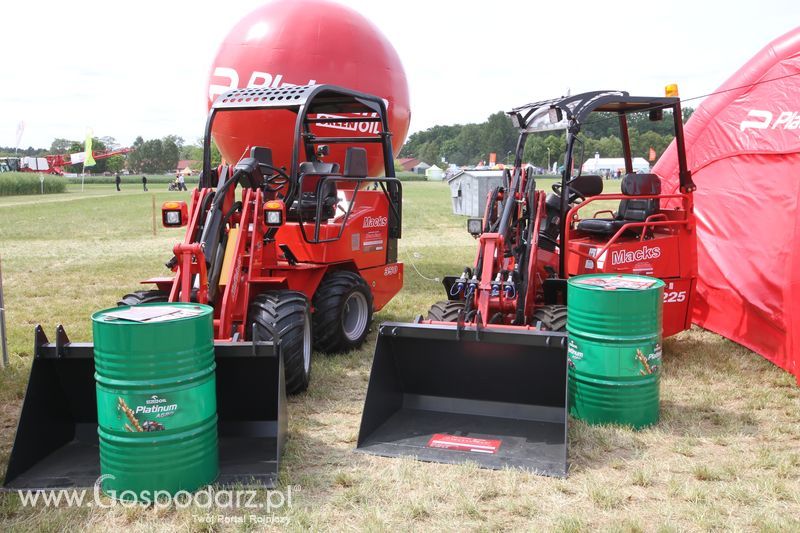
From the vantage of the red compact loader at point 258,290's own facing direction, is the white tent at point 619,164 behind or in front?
behind

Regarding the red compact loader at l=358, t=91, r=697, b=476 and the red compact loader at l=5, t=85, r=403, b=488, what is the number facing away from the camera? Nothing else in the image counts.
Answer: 0

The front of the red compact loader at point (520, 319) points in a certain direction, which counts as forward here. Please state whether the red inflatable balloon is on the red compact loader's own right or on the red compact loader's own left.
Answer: on the red compact loader's own right

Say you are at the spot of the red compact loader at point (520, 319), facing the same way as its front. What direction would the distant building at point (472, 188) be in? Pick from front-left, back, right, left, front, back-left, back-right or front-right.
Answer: back-right

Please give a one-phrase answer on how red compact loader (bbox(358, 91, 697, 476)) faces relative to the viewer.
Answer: facing the viewer and to the left of the viewer

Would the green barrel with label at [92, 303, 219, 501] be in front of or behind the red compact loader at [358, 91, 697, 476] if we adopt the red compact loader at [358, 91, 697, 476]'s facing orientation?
in front

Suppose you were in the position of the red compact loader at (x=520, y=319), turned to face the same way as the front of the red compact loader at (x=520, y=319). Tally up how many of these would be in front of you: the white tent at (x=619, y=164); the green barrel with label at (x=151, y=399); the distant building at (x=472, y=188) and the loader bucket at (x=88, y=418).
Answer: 2

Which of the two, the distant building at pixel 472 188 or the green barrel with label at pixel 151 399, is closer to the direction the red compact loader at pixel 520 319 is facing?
the green barrel with label

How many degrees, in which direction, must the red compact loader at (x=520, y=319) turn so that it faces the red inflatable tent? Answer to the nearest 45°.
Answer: approximately 180°

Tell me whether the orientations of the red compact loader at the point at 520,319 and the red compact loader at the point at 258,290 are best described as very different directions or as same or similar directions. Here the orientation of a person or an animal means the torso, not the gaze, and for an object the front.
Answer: same or similar directions

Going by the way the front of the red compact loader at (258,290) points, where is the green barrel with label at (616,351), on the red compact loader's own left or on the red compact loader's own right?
on the red compact loader's own left

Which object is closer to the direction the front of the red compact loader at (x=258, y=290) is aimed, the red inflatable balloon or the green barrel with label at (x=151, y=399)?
the green barrel with label

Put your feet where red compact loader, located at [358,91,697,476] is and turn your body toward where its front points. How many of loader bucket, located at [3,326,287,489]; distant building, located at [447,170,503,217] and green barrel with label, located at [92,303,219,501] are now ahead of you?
2

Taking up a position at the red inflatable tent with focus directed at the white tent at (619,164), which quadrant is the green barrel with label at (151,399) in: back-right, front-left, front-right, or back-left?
back-left
